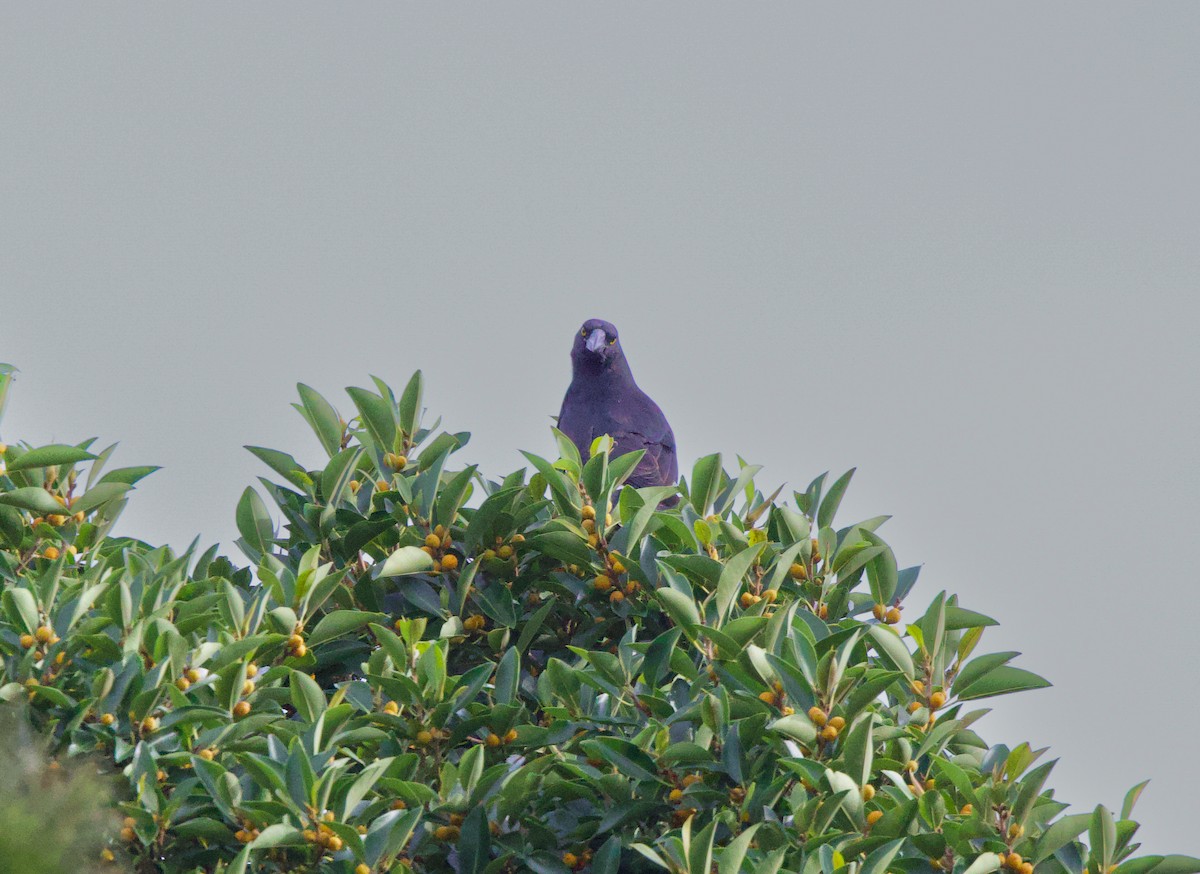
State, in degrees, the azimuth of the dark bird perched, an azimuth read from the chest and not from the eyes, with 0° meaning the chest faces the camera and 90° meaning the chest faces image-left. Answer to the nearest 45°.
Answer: approximately 45°
